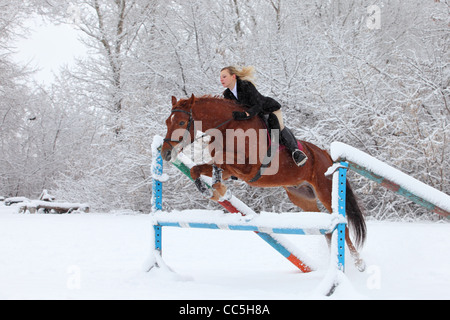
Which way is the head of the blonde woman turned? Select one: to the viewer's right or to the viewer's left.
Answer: to the viewer's left

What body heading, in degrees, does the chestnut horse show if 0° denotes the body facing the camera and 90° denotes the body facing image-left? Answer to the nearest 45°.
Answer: approximately 90°
